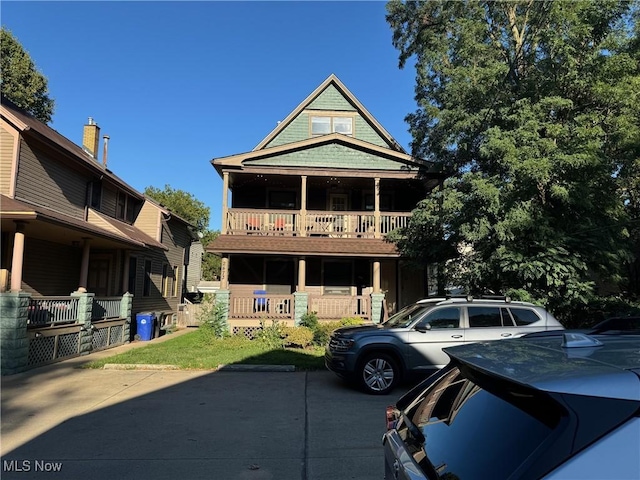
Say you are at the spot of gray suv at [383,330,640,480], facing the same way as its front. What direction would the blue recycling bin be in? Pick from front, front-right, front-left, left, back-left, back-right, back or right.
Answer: left

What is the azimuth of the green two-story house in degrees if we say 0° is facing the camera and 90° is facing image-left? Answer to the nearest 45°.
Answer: approximately 0°

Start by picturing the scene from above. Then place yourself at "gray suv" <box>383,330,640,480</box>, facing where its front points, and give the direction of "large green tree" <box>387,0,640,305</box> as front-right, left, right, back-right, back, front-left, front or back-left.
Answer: front-left

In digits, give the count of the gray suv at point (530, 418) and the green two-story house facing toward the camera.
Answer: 1

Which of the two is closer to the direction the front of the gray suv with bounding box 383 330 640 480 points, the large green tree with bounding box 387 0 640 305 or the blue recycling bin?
the large green tree

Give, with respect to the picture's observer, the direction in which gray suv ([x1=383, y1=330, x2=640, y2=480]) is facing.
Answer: facing away from the viewer and to the right of the viewer

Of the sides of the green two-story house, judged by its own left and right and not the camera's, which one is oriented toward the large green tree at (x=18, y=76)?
right

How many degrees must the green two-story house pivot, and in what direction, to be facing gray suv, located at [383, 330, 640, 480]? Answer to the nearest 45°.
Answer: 0° — it already faces it

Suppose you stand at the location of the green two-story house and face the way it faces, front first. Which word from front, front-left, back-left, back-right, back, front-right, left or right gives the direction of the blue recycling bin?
right

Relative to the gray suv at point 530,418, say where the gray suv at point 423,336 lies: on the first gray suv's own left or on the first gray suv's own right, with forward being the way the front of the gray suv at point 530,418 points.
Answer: on the first gray suv's own left

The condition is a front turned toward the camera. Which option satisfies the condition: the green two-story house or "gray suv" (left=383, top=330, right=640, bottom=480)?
the green two-story house

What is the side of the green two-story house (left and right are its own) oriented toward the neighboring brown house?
right

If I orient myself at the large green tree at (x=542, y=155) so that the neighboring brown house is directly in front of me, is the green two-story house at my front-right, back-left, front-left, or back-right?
front-right

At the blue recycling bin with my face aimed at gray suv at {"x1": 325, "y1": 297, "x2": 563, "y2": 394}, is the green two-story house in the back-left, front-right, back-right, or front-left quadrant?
front-left
